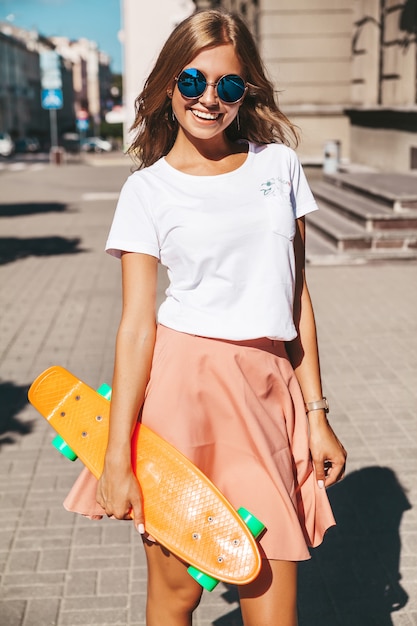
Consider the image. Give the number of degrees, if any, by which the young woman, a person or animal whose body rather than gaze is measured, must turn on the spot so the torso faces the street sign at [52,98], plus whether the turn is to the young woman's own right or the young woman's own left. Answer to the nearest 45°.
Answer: approximately 180°

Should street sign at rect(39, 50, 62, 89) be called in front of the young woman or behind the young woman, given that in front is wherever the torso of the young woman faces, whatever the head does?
behind

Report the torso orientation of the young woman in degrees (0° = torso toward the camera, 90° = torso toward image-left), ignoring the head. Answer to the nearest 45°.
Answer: approximately 0°
